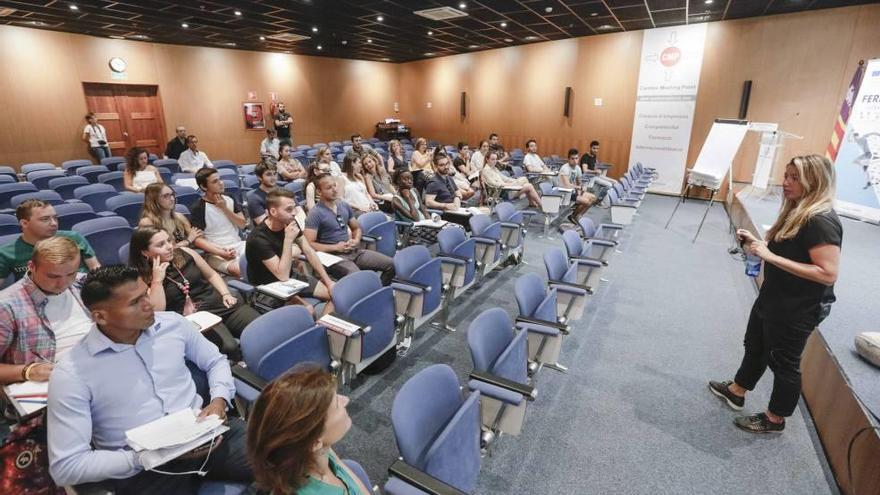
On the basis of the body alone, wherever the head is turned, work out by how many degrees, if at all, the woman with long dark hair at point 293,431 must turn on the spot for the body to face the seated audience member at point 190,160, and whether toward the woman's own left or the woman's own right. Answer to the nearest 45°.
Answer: approximately 90° to the woman's own left

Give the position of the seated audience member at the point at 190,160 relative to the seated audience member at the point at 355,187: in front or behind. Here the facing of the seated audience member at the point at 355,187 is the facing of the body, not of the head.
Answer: behind

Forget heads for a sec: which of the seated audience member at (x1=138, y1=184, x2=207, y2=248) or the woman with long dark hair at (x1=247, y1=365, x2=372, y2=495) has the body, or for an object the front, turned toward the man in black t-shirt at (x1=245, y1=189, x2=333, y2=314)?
the seated audience member

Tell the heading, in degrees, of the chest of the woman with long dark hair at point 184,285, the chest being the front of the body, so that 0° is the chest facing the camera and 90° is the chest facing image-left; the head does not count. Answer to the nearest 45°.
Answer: approximately 315°

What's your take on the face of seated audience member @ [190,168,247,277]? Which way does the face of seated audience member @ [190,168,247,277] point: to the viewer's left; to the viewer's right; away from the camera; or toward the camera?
to the viewer's right

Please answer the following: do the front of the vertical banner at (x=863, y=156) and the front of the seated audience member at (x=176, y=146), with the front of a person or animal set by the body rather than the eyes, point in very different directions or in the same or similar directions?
very different directions

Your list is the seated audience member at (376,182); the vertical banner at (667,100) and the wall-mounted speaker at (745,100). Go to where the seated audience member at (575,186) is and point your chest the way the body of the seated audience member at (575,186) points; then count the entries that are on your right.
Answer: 1

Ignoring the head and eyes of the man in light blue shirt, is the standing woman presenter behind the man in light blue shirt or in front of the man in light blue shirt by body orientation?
in front

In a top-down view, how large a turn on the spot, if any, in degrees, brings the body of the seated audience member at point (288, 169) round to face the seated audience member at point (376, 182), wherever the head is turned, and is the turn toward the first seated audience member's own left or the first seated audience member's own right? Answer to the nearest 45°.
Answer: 0° — they already face them

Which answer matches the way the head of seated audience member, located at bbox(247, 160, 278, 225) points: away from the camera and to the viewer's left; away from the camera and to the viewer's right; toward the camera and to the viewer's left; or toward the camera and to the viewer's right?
toward the camera and to the viewer's right

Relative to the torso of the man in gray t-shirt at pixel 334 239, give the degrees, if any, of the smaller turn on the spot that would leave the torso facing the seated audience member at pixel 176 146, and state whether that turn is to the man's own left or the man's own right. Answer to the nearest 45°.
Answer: approximately 180°

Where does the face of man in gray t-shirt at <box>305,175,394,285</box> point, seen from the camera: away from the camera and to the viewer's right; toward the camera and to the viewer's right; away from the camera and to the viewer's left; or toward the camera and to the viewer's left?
toward the camera and to the viewer's right

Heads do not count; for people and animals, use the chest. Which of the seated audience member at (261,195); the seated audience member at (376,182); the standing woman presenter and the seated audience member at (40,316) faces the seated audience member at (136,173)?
the standing woman presenter

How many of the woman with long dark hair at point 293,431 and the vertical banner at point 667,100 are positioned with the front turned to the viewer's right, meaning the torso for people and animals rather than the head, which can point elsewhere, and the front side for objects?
1

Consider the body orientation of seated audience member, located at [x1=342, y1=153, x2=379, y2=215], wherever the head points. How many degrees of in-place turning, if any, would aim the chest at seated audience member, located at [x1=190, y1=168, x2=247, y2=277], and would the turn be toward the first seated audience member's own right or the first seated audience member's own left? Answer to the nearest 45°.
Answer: approximately 90° to the first seated audience member's own right

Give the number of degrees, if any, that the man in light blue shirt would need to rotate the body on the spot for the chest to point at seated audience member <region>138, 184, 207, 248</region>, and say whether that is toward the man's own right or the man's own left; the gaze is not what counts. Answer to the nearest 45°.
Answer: approximately 135° to the man's own left

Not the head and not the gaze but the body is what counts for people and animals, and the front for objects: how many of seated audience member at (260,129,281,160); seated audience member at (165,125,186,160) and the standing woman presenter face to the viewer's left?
1
